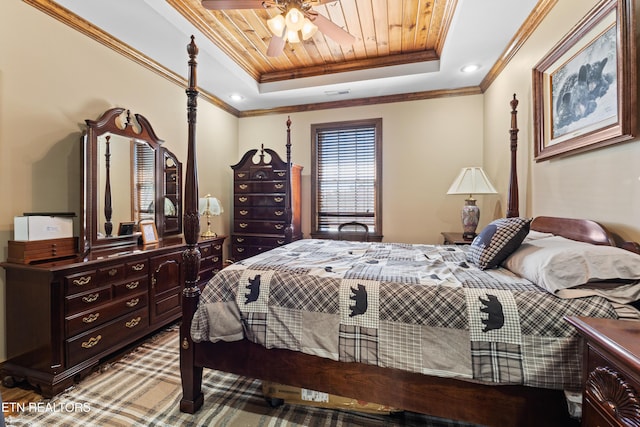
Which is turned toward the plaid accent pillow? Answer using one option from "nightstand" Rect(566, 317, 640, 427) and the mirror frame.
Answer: the mirror frame

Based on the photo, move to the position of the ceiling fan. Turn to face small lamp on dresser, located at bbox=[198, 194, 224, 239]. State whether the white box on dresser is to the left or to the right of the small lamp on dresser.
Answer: left

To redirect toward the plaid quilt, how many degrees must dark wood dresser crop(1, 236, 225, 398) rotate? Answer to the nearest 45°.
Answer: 0° — it already faces it

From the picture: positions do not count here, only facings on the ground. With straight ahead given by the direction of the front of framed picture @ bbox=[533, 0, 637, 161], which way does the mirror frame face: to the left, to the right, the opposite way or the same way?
the opposite way

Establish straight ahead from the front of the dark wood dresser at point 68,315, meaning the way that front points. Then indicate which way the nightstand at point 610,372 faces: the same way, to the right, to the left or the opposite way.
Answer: the opposite way

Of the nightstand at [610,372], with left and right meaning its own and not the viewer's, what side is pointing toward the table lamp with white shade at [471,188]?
right

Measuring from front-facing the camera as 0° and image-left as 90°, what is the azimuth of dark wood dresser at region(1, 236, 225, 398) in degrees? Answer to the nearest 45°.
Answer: approximately 315°

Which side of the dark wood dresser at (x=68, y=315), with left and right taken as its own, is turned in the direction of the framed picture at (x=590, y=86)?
front

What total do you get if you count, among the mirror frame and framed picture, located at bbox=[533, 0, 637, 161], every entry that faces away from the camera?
0

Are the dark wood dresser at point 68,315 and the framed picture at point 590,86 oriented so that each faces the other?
yes

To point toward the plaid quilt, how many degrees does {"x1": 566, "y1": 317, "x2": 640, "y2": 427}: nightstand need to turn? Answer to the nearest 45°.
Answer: approximately 45° to its right

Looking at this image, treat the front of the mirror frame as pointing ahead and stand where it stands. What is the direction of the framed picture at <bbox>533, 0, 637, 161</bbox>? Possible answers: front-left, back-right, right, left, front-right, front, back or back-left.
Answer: front

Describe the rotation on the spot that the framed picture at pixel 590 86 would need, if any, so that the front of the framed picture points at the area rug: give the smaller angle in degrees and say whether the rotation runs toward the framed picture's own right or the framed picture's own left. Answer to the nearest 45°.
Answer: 0° — it already faces it

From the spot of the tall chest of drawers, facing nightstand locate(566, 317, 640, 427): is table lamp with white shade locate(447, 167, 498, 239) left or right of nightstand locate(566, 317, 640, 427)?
left

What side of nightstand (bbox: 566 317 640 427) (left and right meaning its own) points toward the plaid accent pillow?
right

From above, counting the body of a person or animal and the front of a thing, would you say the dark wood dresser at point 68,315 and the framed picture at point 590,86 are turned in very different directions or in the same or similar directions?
very different directions

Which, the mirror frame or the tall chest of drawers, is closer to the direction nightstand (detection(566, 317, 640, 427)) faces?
the mirror frame

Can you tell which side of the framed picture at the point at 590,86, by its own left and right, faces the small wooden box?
front

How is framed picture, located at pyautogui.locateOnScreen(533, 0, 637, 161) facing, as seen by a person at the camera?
facing the viewer and to the left of the viewer

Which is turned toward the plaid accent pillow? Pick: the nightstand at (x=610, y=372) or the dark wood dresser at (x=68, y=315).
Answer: the dark wood dresser
